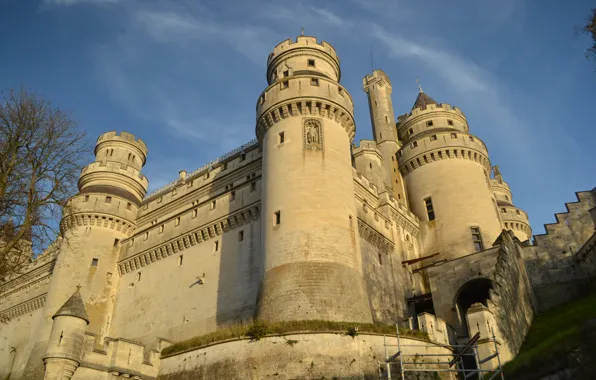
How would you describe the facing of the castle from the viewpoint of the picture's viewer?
facing the viewer and to the right of the viewer
